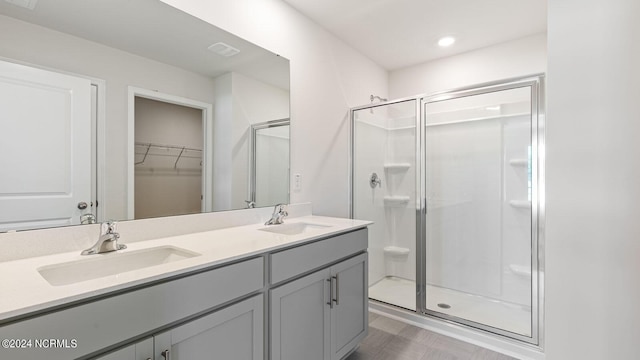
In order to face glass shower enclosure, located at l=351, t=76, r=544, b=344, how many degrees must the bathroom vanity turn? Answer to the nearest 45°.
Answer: approximately 45° to its left

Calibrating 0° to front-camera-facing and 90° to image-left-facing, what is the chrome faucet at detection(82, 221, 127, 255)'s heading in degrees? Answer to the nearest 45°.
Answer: approximately 315°

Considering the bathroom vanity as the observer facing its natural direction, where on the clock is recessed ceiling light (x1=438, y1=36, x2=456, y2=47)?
The recessed ceiling light is roughly at 10 o'clock from the bathroom vanity.

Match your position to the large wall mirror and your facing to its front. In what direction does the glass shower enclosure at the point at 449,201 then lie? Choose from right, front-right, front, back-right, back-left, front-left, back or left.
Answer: front-left

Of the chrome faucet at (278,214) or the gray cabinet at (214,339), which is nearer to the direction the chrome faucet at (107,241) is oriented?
the gray cabinet

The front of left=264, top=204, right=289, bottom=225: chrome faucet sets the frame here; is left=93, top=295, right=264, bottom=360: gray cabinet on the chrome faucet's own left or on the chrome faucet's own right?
on the chrome faucet's own right

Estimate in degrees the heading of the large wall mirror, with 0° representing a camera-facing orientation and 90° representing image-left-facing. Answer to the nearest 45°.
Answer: approximately 315°

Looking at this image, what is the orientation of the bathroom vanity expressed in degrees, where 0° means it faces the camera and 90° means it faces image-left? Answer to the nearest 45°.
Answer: approximately 315°

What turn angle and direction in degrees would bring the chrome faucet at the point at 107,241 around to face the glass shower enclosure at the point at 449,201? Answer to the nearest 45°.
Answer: approximately 45° to its left
